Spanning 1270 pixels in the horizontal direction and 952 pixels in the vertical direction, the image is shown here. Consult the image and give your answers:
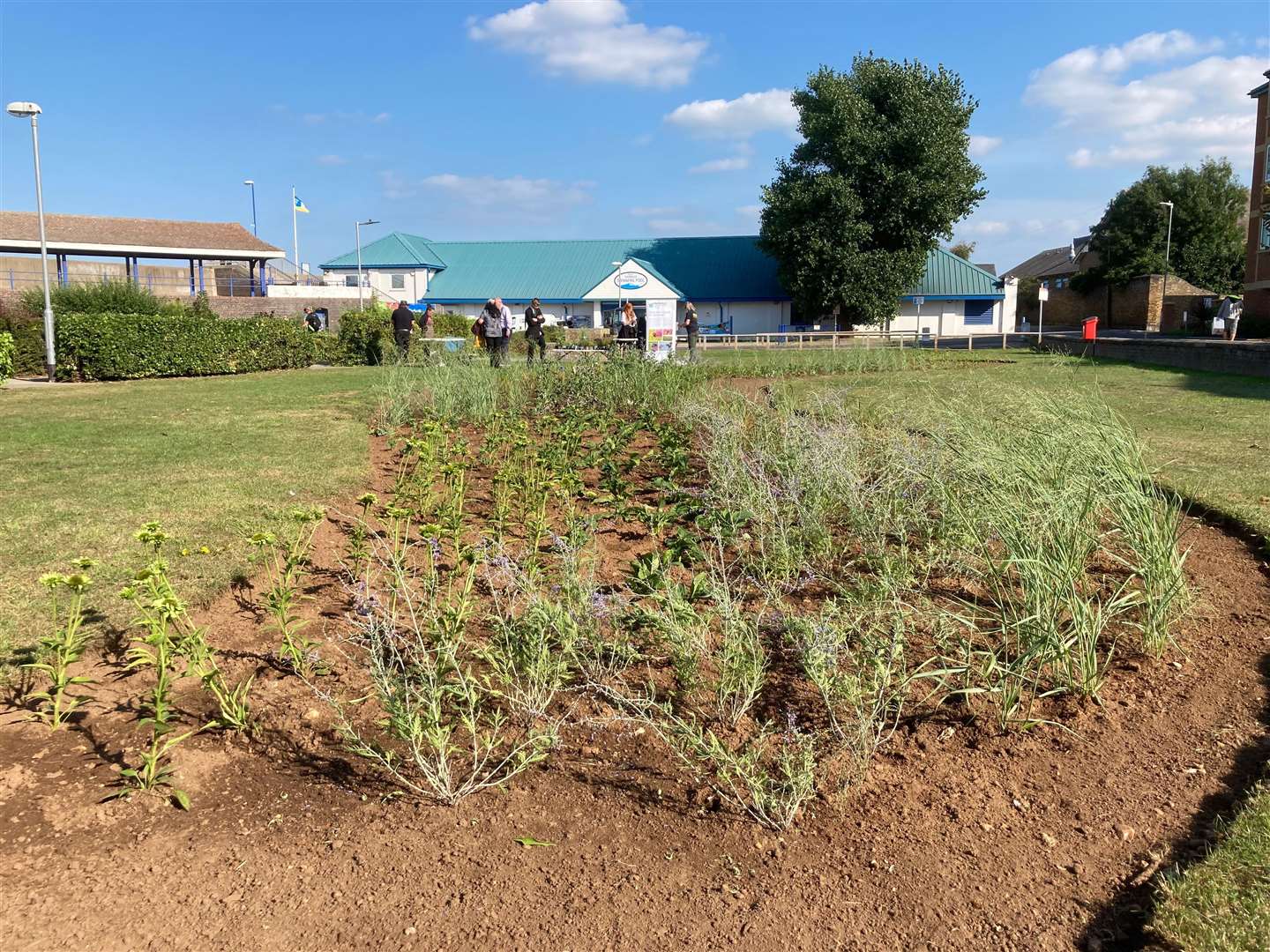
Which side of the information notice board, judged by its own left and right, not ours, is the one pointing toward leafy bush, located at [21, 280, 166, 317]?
right

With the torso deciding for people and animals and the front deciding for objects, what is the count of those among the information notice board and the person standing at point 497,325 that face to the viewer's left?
0

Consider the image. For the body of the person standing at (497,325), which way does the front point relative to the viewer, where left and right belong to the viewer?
facing away from the viewer

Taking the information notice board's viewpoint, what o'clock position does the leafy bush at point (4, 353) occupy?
The leafy bush is roughly at 2 o'clock from the information notice board.

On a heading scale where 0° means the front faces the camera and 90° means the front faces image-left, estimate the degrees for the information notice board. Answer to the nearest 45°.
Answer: approximately 0°

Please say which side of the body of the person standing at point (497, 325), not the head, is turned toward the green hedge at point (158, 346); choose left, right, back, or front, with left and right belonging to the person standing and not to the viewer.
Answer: left

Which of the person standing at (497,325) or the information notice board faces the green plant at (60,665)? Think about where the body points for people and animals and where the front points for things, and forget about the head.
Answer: the information notice board

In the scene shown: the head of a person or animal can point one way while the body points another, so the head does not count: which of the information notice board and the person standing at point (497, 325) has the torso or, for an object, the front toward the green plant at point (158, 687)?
the information notice board

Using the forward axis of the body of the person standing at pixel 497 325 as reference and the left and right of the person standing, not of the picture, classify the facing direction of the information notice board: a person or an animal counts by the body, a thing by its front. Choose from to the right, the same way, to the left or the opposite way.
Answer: the opposite way

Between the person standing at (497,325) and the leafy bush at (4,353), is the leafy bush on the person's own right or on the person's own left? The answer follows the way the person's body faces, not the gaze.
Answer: on the person's own left

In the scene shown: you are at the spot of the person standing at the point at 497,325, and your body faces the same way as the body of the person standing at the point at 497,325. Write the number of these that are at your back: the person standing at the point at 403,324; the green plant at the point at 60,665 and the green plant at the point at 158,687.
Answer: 2

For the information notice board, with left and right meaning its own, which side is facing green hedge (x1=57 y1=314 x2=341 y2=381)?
right
